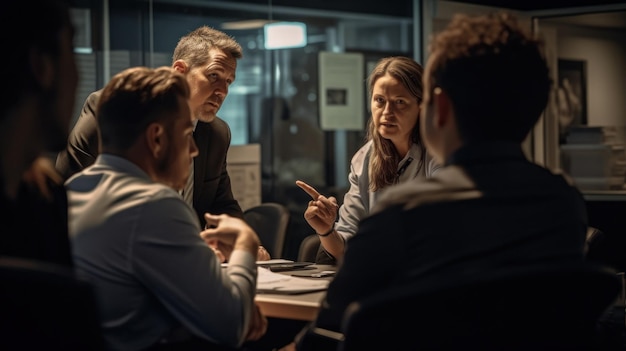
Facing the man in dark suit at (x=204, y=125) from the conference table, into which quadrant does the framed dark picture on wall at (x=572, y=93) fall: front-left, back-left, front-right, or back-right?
front-right

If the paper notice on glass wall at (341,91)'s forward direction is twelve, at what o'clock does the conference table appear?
The conference table is roughly at 12 o'clock from the paper notice on glass wall.

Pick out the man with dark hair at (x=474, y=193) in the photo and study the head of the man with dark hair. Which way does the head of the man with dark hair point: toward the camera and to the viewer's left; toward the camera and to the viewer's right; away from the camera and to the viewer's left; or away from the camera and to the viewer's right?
away from the camera and to the viewer's left

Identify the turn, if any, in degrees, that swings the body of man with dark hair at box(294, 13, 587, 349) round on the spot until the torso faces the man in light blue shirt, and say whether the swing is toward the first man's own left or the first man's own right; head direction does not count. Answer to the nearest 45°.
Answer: approximately 45° to the first man's own left

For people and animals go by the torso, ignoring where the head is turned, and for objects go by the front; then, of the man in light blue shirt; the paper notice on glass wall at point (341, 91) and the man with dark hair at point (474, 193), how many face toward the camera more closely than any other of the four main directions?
1

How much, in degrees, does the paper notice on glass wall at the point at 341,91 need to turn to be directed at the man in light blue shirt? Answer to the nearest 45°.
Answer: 0° — it already faces them

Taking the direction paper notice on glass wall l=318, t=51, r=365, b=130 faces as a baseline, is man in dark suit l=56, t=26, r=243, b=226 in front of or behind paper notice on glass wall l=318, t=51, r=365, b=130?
in front

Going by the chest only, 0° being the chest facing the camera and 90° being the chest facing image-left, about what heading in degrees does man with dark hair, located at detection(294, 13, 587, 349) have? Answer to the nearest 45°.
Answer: approximately 135°

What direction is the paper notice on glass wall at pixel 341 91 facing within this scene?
toward the camera

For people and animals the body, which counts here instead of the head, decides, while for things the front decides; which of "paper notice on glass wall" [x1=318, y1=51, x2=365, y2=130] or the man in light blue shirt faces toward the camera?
the paper notice on glass wall

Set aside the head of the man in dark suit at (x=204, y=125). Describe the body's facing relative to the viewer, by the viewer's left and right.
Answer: facing the viewer and to the right of the viewer

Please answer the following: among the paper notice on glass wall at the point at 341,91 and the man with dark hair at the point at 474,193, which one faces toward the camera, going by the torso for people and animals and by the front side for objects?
the paper notice on glass wall

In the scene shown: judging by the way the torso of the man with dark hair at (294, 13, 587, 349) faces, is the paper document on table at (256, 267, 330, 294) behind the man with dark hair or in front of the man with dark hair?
in front

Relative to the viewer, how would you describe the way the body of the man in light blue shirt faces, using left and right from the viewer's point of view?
facing away from the viewer and to the right of the viewer
